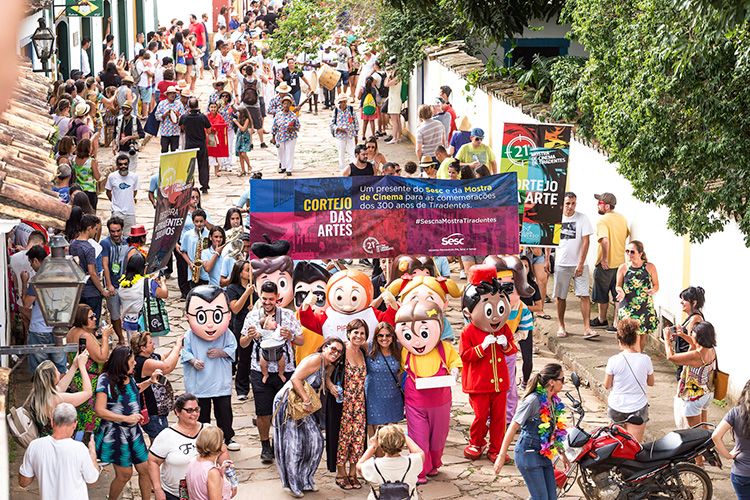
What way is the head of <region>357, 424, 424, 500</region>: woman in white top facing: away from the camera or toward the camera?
away from the camera

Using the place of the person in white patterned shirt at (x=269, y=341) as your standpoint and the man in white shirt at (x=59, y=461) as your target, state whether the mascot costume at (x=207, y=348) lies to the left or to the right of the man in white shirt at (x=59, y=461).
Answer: right

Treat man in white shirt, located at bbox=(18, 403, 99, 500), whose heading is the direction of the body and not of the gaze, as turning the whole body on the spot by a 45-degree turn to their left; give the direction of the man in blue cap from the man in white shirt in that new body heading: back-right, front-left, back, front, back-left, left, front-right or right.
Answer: right

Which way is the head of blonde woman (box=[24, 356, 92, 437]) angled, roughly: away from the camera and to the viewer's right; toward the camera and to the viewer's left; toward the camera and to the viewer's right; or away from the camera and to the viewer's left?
away from the camera and to the viewer's right

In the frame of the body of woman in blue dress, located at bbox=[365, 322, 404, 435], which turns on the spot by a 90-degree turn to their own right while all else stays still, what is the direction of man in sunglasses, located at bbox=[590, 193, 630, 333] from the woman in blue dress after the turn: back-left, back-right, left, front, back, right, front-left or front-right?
back-right

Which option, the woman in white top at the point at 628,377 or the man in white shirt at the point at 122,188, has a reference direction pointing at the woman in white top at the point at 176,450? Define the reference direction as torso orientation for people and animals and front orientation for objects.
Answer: the man in white shirt

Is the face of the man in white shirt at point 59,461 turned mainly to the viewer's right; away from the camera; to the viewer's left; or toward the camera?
away from the camera

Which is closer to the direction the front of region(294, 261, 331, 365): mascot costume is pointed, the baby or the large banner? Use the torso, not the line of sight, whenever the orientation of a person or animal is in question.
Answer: the baby

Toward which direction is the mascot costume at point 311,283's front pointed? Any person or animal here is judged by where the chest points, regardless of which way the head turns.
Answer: toward the camera

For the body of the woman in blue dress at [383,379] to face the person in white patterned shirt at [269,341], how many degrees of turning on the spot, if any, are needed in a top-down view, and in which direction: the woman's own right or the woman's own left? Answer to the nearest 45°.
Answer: approximately 90° to the woman's own right

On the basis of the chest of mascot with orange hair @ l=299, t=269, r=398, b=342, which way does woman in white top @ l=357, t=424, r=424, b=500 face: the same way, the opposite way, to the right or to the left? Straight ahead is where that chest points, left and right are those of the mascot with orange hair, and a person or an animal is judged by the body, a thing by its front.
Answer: the opposite way

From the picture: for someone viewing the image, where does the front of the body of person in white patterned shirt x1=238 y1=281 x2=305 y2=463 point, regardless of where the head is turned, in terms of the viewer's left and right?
facing the viewer

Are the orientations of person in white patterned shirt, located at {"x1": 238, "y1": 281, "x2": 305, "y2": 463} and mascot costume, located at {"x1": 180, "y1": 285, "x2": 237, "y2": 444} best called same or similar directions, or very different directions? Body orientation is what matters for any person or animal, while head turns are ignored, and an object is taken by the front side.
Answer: same or similar directions

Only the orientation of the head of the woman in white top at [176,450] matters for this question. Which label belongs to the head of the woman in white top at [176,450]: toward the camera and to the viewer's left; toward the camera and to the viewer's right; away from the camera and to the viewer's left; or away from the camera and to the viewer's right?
toward the camera and to the viewer's right

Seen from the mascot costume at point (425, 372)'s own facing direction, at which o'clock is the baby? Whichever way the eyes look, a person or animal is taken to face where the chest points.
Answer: The baby is roughly at 3 o'clock from the mascot costume.

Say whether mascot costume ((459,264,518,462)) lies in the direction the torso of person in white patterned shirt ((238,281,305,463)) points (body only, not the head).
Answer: no

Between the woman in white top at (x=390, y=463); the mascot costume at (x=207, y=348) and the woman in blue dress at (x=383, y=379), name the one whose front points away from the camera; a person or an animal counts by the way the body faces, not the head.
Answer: the woman in white top

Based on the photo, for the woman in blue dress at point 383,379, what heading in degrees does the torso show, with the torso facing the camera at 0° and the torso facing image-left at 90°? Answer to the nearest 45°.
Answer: approximately 0°

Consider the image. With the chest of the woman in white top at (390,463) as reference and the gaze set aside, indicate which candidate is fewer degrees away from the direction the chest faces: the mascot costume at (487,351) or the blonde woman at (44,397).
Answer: the mascot costume
